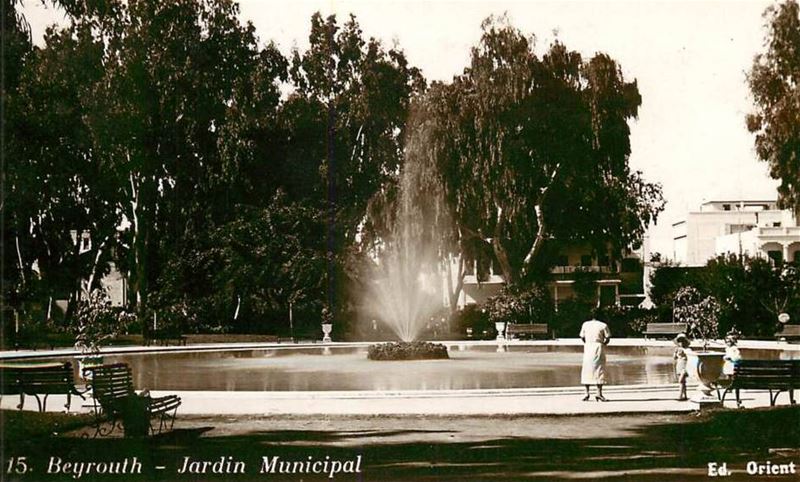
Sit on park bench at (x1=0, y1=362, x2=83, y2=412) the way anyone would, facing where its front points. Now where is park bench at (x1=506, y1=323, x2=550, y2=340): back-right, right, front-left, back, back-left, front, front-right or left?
front-right

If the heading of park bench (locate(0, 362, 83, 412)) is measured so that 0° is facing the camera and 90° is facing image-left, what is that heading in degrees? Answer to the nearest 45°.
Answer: approximately 180°

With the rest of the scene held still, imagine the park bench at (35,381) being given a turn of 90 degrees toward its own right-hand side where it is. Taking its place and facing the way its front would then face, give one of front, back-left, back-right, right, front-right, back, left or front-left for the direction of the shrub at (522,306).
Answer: front-left

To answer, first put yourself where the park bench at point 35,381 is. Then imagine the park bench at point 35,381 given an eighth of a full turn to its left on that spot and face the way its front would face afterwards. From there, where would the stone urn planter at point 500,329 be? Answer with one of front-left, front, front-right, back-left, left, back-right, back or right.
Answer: right

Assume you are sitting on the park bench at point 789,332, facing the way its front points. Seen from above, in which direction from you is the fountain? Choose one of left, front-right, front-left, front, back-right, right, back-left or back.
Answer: front-right
